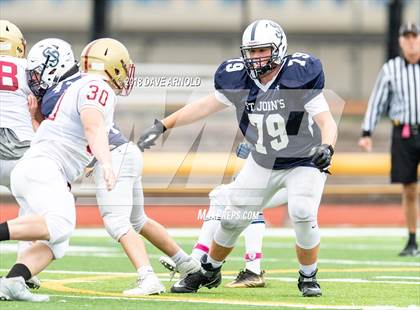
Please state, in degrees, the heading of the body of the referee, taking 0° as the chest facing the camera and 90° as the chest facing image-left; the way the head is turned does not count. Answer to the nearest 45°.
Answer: approximately 0°

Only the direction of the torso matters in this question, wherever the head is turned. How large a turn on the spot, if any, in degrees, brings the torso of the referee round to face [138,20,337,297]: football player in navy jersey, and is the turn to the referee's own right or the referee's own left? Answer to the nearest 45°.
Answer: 0° — they already face them

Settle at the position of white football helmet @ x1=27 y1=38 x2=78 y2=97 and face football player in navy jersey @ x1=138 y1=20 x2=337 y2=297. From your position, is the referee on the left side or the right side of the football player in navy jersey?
left

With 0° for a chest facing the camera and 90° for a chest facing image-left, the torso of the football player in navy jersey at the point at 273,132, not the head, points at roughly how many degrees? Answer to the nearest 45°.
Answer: approximately 45°

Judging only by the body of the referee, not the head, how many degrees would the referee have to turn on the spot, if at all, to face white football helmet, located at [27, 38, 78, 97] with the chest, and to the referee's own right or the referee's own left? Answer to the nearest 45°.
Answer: approximately 45° to the referee's own right

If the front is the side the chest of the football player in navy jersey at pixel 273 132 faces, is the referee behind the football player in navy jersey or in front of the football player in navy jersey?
behind

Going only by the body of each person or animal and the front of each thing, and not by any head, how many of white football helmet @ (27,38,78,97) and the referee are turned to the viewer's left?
1

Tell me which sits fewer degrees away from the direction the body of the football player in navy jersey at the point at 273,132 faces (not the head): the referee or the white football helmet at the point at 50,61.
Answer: the white football helmet

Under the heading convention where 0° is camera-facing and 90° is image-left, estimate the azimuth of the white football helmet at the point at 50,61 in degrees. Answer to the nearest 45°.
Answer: approximately 90°
